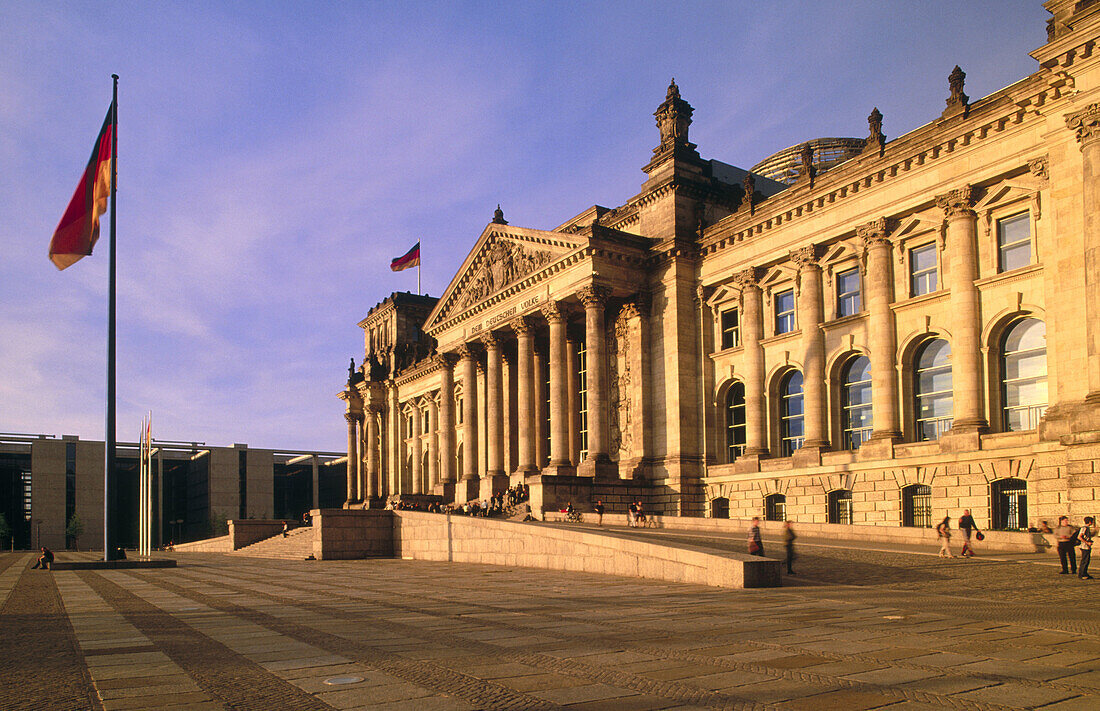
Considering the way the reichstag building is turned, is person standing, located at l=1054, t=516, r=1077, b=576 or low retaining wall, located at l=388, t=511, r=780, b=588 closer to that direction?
the low retaining wall

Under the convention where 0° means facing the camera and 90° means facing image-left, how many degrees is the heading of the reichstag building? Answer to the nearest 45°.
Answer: approximately 45°

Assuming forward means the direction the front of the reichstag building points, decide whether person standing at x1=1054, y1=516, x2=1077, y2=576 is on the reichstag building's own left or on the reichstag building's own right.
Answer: on the reichstag building's own left

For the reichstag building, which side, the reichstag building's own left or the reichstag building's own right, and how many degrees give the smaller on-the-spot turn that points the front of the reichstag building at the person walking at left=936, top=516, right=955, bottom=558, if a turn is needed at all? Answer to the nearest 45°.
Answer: approximately 45° to the reichstag building's own left

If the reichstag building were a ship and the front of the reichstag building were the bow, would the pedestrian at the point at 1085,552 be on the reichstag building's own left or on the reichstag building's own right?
on the reichstag building's own left

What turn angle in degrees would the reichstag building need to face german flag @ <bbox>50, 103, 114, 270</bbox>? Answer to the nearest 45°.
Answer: approximately 45° to its right
